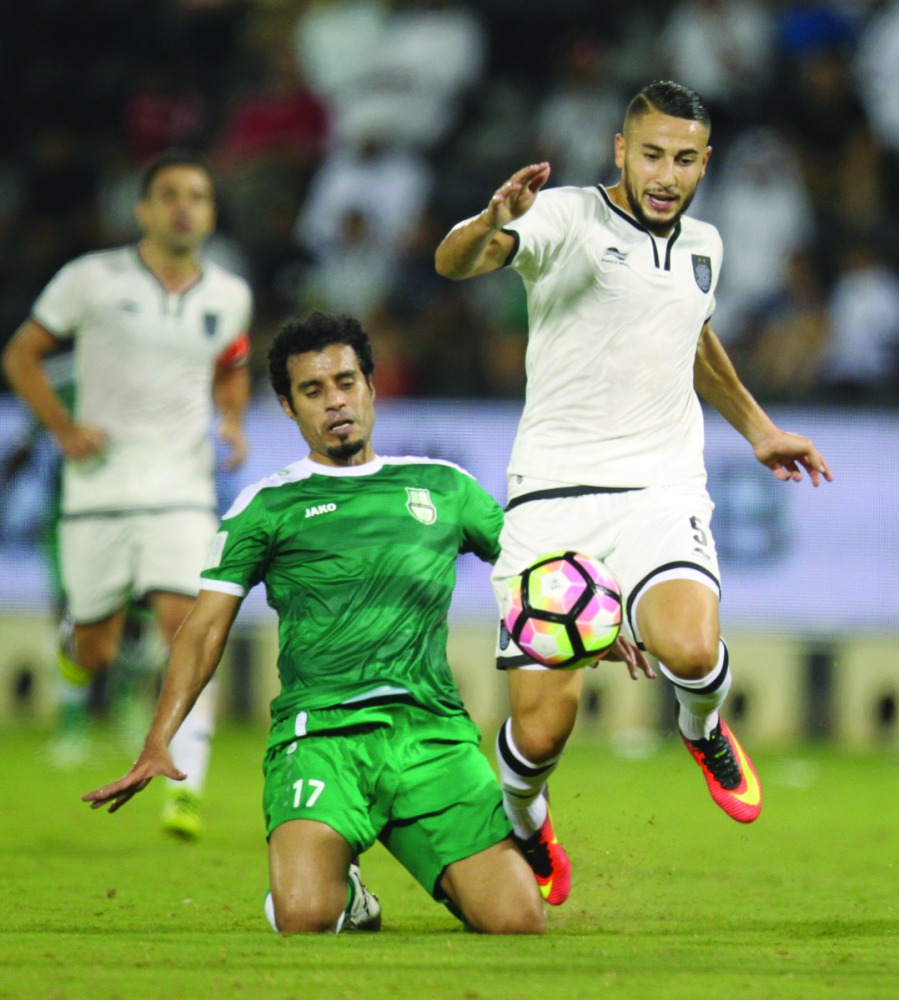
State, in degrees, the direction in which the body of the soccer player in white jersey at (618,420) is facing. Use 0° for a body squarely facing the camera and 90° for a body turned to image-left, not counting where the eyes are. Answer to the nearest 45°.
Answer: approximately 315°

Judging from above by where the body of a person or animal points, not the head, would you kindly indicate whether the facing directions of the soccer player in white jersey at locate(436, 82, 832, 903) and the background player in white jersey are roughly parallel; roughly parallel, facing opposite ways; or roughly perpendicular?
roughly parallel

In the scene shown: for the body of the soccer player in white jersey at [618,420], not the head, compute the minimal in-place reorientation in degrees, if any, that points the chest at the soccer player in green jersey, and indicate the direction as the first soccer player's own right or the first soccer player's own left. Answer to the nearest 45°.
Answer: approximately 135° to the first soccer player's own right

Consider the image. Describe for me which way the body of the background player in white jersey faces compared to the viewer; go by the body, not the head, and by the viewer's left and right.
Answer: facing the viewer and to the right of the viewer

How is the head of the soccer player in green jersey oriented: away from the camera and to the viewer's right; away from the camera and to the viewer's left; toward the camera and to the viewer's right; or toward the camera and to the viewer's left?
toward the camera and to the viewer's right

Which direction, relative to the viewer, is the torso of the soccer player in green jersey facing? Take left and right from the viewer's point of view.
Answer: facing the viewer

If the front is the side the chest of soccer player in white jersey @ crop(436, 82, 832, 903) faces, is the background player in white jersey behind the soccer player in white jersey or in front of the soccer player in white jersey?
behind

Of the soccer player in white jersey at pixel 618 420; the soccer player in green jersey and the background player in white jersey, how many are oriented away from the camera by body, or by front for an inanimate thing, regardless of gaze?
0

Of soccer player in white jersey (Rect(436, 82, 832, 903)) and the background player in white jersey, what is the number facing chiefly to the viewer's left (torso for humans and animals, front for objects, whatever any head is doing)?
0

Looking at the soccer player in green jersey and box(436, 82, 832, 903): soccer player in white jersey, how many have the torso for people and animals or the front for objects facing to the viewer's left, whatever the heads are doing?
0

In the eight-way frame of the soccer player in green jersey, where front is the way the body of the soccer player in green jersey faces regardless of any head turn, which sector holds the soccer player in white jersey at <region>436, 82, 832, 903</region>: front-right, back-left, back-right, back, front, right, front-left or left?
left

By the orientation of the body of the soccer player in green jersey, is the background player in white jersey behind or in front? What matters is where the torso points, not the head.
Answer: behind
